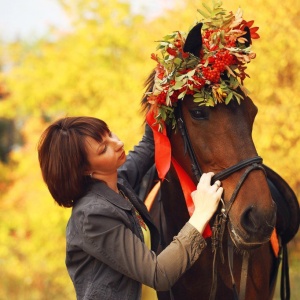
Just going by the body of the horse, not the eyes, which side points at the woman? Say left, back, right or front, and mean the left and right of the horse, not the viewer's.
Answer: right
